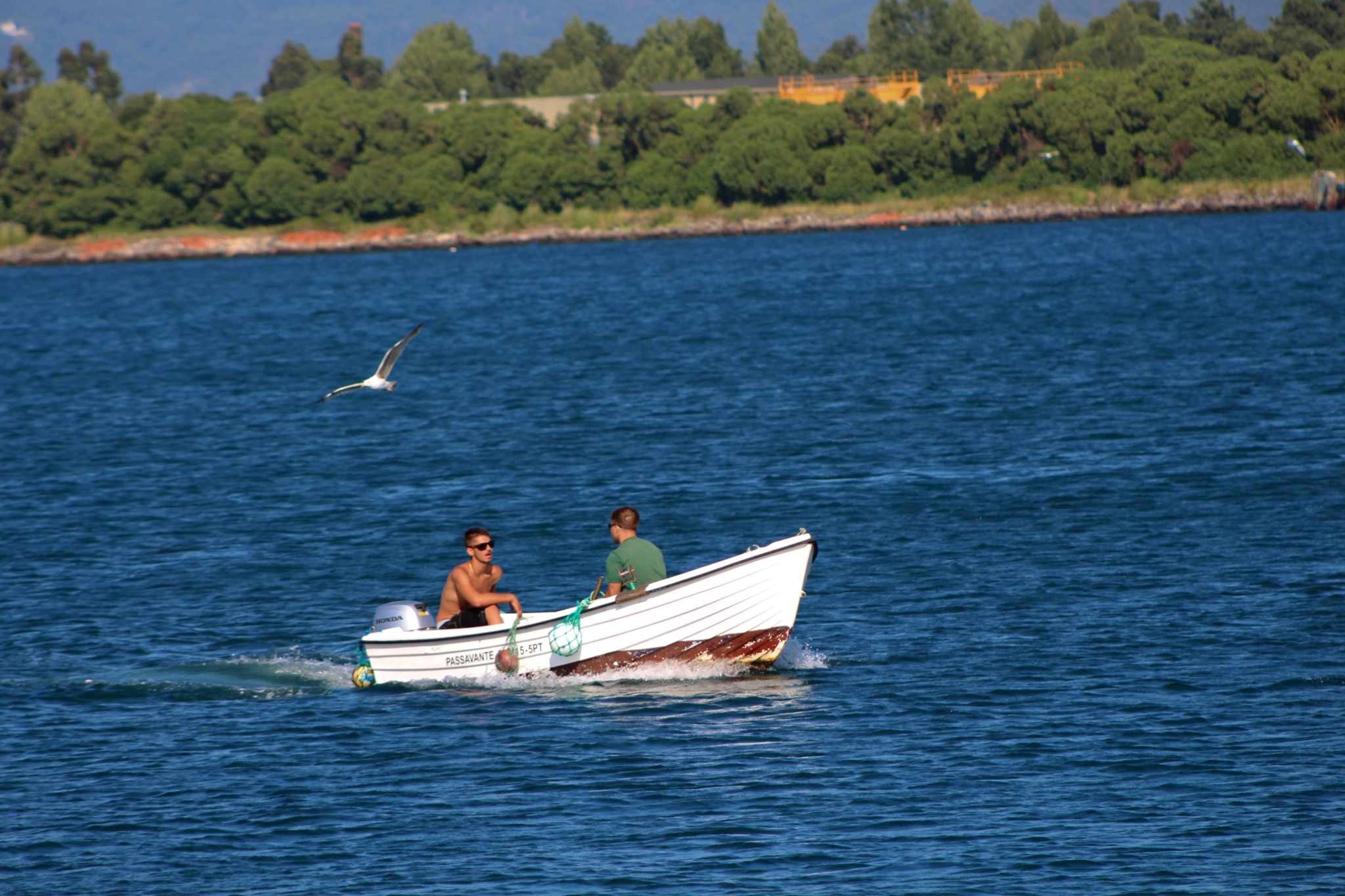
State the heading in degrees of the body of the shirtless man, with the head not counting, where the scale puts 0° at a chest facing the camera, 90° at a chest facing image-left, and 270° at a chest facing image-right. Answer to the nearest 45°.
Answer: approximately 315°

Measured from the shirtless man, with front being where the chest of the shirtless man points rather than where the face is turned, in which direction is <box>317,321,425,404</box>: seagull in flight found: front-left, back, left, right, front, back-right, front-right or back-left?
back-left

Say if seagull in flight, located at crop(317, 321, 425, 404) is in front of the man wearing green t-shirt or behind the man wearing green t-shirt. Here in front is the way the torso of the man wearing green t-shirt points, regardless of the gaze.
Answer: in front

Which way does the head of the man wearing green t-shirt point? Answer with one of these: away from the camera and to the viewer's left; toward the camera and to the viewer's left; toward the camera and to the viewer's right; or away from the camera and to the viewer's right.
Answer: away from the camera and to the viewer's left

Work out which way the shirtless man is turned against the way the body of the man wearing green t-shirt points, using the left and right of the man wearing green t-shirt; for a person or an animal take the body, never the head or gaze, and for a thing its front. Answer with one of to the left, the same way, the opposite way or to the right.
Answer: the opposite way

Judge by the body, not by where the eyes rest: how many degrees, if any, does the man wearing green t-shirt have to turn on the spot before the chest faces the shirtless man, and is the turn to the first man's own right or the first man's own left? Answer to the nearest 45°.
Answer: approximately 45° to the first man's own left

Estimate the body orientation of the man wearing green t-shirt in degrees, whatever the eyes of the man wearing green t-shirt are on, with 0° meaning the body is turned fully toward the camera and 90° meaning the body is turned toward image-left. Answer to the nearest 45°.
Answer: approximately 135°
